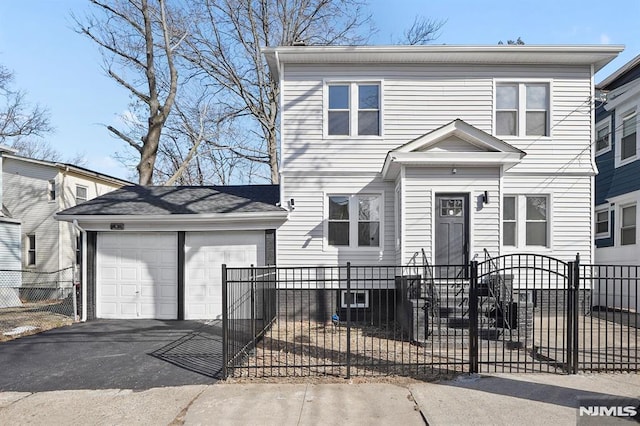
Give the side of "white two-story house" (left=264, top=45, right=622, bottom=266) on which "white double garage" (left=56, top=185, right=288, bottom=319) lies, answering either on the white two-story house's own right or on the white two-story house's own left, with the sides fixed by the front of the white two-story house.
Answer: on the white two-story house's own right

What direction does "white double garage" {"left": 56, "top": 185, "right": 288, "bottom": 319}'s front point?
toward the camera

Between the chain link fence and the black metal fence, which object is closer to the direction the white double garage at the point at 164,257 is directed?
the black metal fence

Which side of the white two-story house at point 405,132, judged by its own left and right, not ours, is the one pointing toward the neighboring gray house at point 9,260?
right

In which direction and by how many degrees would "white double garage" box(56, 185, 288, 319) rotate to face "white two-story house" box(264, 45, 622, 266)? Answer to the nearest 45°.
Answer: approximately 90° to its left

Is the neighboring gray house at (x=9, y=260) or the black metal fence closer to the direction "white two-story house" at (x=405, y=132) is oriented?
the black metal fence

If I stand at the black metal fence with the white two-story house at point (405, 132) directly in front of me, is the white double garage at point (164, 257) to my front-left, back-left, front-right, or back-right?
front-left

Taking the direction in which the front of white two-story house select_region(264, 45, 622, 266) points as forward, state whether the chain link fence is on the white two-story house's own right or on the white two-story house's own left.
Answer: on the white two-story house's own right

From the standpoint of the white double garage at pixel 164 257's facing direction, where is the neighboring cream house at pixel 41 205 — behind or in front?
behind

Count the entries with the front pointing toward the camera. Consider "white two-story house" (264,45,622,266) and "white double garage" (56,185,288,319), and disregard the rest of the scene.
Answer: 2

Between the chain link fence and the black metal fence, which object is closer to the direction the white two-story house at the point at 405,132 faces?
the black metal fence
